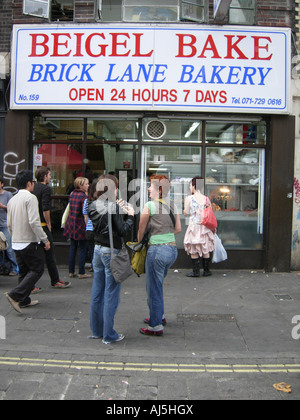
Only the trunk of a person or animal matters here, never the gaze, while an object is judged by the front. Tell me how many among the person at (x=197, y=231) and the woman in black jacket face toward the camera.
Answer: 0

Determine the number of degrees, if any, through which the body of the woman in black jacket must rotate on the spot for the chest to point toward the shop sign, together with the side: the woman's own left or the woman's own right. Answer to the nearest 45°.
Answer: approximately 45° to the woman's own left

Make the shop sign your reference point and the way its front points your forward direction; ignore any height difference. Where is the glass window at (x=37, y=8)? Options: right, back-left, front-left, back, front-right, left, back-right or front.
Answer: right

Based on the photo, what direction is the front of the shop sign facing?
toward the camera

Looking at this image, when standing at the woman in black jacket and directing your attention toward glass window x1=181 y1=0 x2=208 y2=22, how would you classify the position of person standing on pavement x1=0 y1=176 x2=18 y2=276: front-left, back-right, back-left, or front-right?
front-left

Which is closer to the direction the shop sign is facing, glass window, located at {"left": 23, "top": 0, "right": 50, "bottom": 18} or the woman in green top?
the woman in green top
